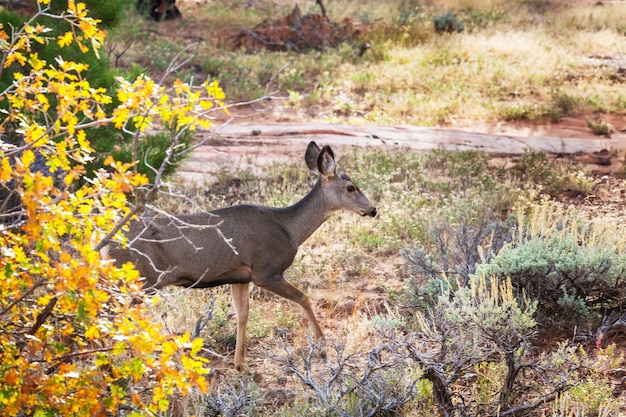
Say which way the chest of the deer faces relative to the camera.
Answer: to the viewer's right

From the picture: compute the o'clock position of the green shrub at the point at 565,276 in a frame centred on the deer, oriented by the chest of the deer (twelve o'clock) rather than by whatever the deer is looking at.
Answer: The green shrub is roughly at 12 o'clock from the deer.
